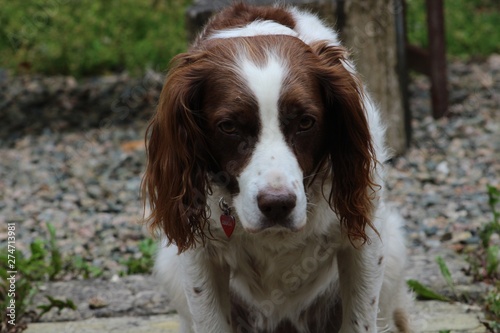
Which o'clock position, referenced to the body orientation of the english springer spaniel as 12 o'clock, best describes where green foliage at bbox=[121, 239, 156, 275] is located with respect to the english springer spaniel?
The green foliage is roughly at 5 o'clock from the english springer spaniel.

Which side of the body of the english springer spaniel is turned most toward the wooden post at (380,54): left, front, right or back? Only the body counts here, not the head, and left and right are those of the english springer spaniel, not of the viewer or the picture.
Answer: back

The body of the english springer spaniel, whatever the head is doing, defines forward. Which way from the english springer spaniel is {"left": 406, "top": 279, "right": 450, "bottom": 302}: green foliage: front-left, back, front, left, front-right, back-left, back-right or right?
back-left

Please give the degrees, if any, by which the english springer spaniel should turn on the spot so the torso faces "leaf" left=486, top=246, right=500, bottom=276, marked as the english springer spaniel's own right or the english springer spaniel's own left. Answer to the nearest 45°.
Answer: approximately 135° to the english springer spaniel's own left

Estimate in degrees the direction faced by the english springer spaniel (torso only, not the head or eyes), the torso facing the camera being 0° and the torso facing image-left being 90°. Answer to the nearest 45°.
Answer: approximately 0°

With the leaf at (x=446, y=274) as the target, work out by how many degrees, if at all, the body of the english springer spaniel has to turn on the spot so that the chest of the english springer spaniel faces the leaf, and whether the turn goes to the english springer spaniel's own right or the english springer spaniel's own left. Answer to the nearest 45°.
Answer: approximately 135° to the english springer spaniel's own left
